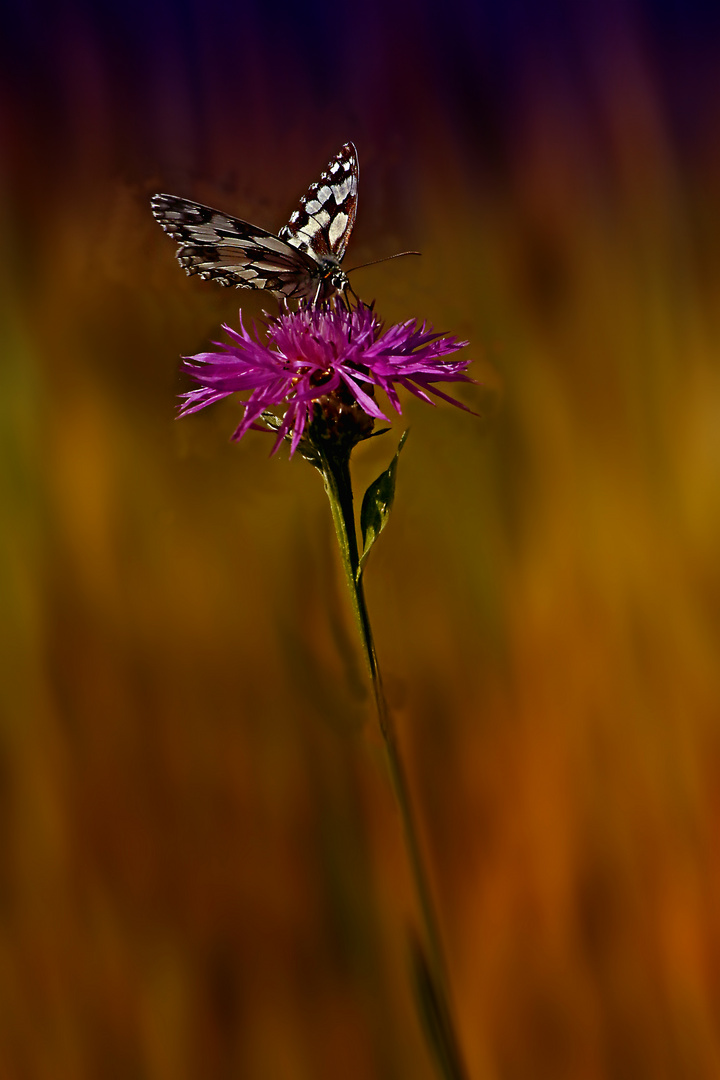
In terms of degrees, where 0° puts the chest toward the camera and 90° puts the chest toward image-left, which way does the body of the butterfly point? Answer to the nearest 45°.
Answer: approximately 315°
